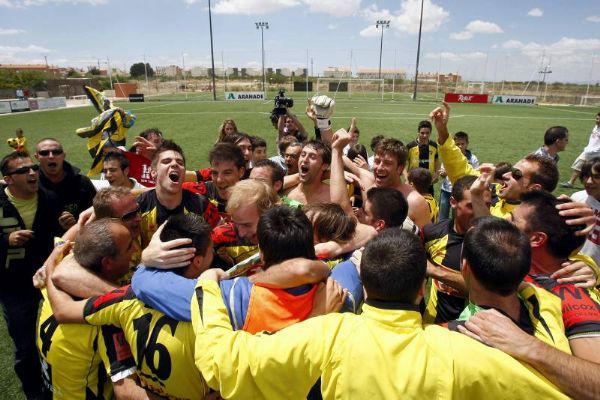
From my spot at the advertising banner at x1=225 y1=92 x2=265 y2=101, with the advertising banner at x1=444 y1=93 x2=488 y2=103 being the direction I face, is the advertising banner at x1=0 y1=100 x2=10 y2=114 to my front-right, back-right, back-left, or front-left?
back-right

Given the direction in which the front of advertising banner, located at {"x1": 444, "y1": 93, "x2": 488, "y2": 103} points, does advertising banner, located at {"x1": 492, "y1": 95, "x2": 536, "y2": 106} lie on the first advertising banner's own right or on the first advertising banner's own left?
on the first advertising banner's own left

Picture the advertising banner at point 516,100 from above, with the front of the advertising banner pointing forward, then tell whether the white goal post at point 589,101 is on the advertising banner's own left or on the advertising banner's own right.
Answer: on the advertising banner's own left

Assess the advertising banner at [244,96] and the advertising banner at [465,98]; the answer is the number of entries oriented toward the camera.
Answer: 2

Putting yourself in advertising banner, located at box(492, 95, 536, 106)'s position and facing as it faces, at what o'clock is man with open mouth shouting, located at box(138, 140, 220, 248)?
The man with open mouth shouting is roughly at 12 o'clock from the advertising banner.

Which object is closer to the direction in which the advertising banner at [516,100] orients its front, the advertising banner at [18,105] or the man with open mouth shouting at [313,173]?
the man with open mouth shouting

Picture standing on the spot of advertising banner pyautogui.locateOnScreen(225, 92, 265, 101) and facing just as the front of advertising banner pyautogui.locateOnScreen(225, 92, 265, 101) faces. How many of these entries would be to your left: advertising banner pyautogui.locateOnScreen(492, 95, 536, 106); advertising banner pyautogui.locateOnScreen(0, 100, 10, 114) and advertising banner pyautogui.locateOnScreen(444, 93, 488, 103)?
2

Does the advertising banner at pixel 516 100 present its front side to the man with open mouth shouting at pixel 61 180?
yes

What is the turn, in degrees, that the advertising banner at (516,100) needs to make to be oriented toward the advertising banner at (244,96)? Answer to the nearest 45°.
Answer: approximately 45° to its right

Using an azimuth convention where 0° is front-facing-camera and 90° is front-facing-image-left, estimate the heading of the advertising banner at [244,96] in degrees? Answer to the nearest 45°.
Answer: approximately 0°

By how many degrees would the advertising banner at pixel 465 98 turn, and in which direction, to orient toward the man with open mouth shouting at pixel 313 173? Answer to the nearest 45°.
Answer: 0° — it already faces them
